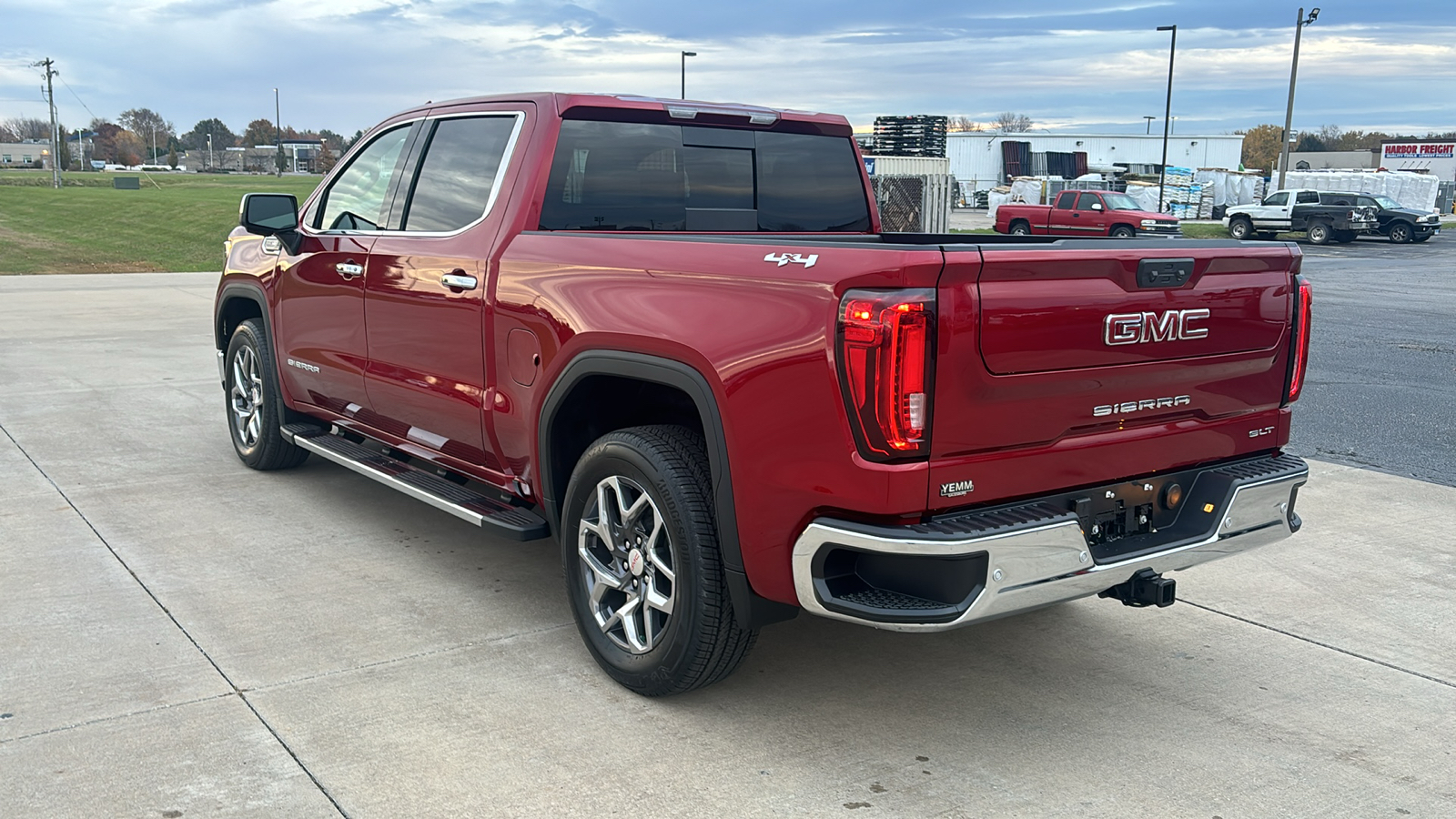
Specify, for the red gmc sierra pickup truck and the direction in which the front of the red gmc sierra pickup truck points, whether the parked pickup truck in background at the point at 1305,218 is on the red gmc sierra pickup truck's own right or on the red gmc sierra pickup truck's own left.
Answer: on the red gmc sierra pickup truck's own right

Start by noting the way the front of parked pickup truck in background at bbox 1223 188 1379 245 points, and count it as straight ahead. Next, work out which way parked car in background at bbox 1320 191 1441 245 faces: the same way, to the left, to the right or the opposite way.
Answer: the opposite way

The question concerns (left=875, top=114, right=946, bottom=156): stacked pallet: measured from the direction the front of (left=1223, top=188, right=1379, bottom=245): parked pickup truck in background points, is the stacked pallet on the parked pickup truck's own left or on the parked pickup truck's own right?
on the parked pickup truck's own left

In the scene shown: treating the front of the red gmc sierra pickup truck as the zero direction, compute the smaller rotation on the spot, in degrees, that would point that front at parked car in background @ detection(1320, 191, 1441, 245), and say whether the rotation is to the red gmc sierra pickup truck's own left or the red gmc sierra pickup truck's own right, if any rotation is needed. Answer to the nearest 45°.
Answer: approximately 90° to the red gmc sierra pickup truck's own right

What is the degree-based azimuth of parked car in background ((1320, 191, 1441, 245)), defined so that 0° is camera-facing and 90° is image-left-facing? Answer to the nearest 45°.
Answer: approximately 315°

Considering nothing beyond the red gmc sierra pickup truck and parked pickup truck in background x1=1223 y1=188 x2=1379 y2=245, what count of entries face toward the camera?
0

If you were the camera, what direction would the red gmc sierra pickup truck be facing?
facing away from the viewer and to the left of the viewer

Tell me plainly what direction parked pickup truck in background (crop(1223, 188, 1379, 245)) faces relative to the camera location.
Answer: facing away from the viewer and to the left of the viewer

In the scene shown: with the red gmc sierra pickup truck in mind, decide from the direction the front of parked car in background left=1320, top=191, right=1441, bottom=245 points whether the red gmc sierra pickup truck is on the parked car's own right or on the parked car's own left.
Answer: on the parked car's own right

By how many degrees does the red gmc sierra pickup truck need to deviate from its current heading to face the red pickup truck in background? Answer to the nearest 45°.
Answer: approximately 45° to its right
